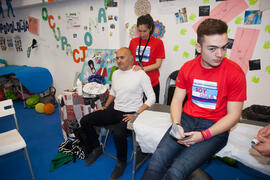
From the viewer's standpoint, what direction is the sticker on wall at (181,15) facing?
toward the camera

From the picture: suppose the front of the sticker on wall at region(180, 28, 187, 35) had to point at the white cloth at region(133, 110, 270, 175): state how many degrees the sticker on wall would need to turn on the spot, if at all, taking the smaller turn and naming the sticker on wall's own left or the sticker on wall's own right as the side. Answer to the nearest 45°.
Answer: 0° — it already faces it

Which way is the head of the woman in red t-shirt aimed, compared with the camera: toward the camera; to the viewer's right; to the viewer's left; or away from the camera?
toward the camera

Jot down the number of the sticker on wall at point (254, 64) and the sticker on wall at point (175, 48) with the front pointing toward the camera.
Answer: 2

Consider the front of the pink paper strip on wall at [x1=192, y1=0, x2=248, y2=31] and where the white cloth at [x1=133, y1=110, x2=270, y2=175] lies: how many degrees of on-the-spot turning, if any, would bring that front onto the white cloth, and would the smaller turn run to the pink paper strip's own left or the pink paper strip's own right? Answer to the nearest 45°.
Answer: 0° — it already faces it

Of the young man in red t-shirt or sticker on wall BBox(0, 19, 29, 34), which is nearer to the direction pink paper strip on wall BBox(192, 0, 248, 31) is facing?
the young man in red t-shirt

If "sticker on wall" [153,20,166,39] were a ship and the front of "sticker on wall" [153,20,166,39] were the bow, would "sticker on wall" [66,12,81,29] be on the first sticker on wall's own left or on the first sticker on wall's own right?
on the first sticker on wall's own right

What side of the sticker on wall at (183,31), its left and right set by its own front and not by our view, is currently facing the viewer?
front

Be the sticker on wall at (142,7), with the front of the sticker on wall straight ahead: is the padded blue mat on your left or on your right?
on your right

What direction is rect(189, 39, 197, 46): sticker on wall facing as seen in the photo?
toward the camera

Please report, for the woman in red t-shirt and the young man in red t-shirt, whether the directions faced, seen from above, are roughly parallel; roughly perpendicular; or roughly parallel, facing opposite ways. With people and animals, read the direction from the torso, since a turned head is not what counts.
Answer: roughly parallel

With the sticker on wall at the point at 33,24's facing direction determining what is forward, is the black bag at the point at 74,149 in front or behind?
in front

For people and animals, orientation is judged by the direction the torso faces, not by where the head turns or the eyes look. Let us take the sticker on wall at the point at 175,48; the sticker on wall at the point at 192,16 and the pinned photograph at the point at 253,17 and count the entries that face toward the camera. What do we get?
3

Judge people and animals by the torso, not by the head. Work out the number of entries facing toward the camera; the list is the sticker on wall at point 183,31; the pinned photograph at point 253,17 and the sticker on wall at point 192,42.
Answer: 3

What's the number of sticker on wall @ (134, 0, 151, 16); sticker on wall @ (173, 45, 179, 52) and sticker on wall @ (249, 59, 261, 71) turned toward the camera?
3
